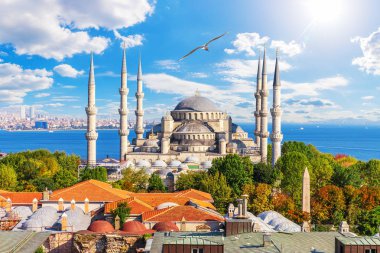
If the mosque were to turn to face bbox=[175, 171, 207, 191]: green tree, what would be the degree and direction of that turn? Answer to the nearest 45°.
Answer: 0° — it already faces it

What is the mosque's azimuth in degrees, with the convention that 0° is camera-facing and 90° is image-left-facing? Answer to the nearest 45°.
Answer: approximately 0°

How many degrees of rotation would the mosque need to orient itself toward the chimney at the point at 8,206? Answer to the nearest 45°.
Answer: approximately 45° to its right

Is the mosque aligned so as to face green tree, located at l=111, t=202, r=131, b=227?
yes

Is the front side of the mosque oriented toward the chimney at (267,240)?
yes

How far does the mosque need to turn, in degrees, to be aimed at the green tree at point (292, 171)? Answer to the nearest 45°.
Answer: approximately 45° to its left

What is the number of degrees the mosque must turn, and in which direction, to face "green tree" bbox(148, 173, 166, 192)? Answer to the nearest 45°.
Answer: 0° — it already faces it
